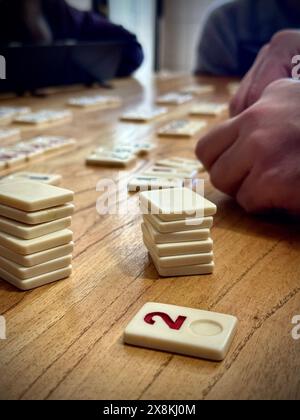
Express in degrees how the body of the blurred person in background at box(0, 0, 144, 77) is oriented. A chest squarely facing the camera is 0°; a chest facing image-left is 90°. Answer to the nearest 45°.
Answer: approximately 0°

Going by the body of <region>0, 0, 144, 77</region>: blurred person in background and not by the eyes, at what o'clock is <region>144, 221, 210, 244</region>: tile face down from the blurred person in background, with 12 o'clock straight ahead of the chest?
The tile face down is roughly at 12 o'clock from the blurred person in background.

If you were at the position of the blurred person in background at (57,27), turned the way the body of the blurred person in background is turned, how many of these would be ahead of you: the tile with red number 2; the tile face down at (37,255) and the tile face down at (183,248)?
3

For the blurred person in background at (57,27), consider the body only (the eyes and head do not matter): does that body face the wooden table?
yes

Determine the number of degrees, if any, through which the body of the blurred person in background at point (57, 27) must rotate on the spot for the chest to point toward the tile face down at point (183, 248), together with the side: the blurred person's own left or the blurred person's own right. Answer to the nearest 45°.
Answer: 0° — they already face it

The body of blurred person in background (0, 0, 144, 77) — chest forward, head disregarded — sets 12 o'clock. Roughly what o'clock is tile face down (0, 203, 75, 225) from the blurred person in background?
The tile face down is roughly at 12 o'clock from the blurred person in background.

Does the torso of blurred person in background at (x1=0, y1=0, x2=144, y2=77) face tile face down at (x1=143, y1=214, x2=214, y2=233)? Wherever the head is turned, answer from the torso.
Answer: yes

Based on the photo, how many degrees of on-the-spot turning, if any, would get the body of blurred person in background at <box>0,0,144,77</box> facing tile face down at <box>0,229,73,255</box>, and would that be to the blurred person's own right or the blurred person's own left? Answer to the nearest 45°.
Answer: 0° — they already face it
